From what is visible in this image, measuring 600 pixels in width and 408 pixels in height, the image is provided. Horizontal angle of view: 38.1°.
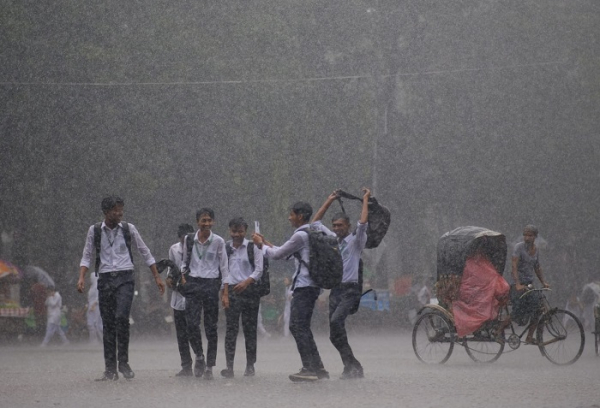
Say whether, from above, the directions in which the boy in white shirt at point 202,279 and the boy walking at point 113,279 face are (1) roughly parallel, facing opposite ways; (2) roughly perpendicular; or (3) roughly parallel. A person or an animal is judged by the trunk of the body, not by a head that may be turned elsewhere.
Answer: roughly parallel

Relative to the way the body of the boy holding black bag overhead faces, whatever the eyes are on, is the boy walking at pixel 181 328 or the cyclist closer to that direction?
the boy walking

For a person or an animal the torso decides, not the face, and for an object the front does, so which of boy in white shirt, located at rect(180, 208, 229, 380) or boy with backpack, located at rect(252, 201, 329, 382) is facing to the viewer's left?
the boy with backpack

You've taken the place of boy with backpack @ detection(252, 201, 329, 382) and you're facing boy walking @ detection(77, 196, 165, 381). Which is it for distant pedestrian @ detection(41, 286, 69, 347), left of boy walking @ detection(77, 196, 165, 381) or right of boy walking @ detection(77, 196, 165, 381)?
right

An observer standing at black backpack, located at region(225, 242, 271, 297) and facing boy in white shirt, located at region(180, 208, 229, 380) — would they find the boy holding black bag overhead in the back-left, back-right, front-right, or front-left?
back-left

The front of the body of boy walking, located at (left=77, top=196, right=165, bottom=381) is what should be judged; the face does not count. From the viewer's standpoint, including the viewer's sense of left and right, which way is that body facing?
facing the viewer

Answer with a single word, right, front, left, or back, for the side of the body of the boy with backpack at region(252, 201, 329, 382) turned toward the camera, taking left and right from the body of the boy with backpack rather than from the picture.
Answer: left

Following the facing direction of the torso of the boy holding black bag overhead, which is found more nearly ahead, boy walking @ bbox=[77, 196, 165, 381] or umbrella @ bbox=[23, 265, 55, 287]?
the boy walking

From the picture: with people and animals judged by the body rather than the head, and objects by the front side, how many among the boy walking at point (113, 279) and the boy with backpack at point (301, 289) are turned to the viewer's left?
1

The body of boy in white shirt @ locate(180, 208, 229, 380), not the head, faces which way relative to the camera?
toward the camera

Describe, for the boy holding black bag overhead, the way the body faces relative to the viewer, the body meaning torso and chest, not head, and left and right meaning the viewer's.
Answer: facing the viewer and to the left of the viewer

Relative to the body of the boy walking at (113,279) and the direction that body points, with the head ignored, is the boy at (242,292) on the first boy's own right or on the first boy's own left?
on the first boy's own left

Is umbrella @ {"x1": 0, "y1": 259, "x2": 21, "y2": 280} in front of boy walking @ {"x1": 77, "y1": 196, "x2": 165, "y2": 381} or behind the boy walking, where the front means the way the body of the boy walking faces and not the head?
behind

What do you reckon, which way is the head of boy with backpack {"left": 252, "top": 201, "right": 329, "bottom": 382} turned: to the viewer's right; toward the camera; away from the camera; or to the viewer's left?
to the viewer's left
